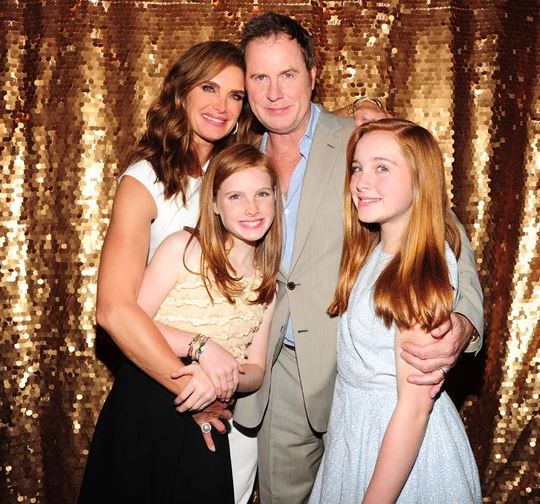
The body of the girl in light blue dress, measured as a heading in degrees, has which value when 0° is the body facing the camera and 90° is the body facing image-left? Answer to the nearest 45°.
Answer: approximately 45°
